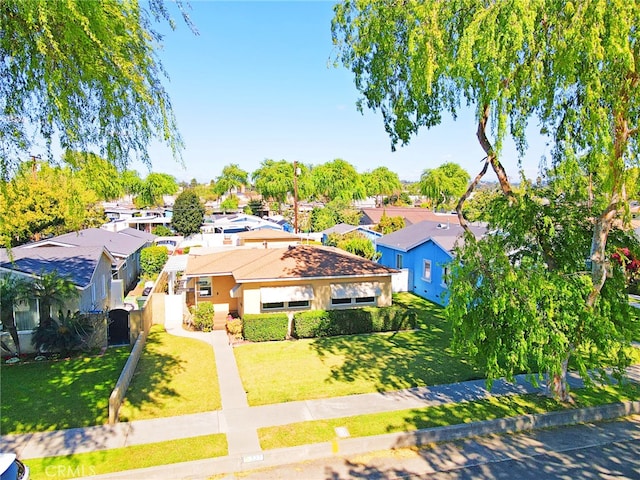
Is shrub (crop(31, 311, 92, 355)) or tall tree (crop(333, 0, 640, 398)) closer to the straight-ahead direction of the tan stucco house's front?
the tall tree

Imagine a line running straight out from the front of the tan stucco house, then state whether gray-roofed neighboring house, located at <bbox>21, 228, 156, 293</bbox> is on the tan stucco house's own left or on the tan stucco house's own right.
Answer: on the tan stucco house's own right

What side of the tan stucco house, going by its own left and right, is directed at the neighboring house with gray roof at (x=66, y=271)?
right

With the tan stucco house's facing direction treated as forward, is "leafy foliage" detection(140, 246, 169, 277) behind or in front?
behind

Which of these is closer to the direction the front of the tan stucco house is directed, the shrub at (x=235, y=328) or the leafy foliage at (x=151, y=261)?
the shrub

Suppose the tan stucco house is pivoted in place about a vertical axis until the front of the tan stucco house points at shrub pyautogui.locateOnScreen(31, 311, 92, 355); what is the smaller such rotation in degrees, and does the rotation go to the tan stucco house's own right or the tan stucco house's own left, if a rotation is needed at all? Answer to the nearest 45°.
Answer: approximately 45° to the tan stucco house's own right

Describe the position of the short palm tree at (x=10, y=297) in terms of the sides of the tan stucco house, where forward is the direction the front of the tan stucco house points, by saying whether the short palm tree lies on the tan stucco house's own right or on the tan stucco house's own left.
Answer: on the tan stucco house's own right

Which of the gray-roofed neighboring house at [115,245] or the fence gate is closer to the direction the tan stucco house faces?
the fence gate

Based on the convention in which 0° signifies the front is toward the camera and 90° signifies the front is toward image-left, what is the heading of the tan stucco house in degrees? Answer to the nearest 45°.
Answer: approximately 0°
